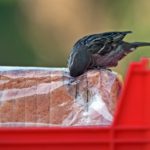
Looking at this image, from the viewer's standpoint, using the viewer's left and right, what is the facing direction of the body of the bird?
facing to the left of the viewer
